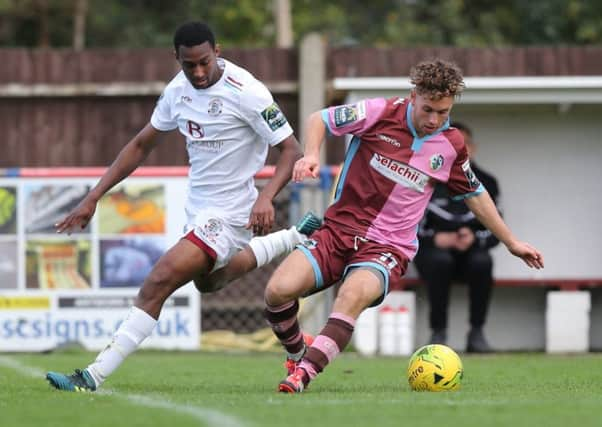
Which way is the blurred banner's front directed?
toward the camera

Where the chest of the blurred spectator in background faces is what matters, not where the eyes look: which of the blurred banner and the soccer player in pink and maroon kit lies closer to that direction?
the soccer player in pink and maroon kit

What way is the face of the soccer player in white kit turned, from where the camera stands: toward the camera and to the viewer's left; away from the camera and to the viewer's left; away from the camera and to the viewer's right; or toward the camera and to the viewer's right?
toward the camera and to the viewer's right

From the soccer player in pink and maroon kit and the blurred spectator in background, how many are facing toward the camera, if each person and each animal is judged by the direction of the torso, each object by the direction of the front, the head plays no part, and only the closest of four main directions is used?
2

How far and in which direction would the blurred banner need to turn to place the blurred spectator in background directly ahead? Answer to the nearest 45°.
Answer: approximately 90° to its left

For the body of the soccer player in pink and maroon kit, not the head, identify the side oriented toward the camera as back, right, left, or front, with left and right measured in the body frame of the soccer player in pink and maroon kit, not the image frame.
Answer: front

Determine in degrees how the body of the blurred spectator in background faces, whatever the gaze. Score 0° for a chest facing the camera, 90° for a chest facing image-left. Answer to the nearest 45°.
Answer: approximately 0°

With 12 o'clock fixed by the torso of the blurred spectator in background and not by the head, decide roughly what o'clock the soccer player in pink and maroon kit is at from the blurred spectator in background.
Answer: The soccer player in pink and maroon kit is roughly at 12 o'clock from the blurred spectator in background.

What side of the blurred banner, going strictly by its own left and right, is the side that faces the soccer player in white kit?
front
